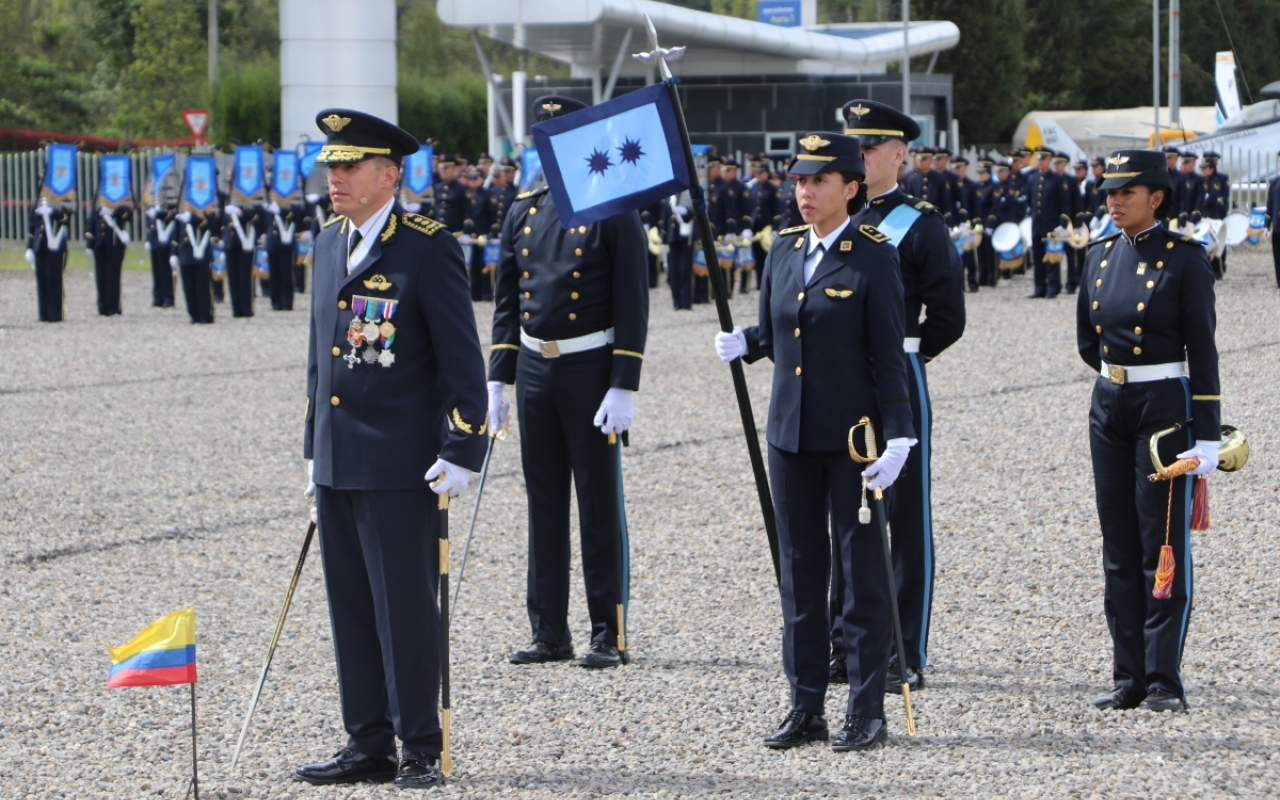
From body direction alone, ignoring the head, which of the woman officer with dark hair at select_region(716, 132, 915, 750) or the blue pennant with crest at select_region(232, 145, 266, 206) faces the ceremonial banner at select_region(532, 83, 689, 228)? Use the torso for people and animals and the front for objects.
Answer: the blue pennant with crest

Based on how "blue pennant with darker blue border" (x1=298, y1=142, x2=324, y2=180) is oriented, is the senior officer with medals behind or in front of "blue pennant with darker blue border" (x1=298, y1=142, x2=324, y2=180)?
in front

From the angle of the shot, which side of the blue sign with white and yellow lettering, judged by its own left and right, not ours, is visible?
front

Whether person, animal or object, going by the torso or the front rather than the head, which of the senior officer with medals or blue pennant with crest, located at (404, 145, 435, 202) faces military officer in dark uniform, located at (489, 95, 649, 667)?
the blue pennant with crest

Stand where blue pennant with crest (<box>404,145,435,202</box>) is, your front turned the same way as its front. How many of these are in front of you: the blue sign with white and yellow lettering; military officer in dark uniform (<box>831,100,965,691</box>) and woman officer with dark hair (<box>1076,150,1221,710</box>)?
2

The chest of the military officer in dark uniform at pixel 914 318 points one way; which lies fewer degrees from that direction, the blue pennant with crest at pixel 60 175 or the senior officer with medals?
the senior officer with medals

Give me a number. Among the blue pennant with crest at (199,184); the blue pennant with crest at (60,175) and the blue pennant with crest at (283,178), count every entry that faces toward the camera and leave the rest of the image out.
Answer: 3

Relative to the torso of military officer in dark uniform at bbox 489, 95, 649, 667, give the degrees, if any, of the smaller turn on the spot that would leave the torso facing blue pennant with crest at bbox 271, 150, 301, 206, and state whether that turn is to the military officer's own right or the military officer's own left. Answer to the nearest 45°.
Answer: approximately 135° to the military officer's own right

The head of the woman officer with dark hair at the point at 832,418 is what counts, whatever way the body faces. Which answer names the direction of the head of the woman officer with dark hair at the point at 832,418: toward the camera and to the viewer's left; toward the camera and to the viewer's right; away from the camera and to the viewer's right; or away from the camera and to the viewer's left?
toward the camera and to the viewer's left

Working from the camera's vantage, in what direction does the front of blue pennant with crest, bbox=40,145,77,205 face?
facing the viewer

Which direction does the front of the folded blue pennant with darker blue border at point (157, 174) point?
toward the camera

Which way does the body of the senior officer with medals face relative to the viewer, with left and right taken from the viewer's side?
facing the viewer and to the left of the viewer

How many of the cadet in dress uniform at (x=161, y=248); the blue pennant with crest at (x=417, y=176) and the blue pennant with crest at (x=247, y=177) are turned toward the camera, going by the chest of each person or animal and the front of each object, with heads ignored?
3
